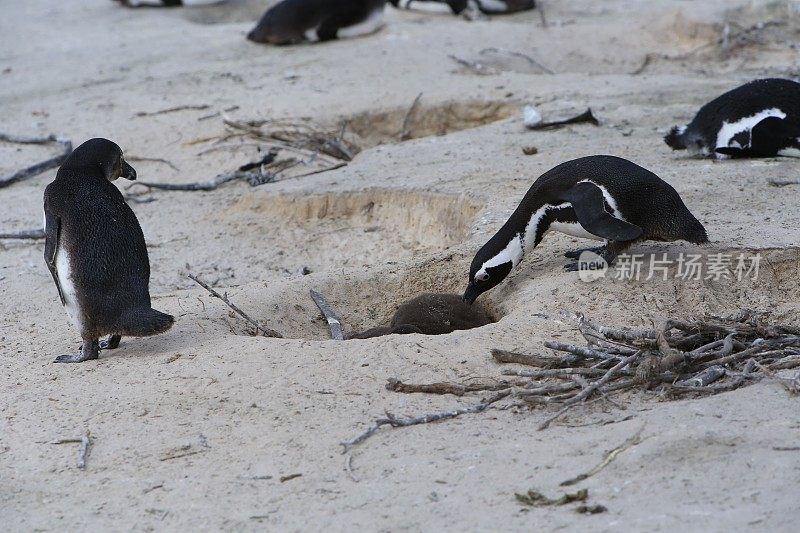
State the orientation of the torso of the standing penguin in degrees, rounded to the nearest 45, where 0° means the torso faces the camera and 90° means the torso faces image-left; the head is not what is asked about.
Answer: approximately 135°

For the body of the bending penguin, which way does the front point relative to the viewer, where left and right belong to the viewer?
facing to the left of the viewer

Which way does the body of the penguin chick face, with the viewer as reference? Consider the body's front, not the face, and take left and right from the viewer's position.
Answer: facing to the right of the viewer

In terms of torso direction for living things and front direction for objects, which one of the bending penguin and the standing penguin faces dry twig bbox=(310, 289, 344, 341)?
the bending penguin

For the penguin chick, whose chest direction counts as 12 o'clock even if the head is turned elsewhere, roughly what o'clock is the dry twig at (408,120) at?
The dry twig is roughly at 9 o'clock from the penguin chick.
